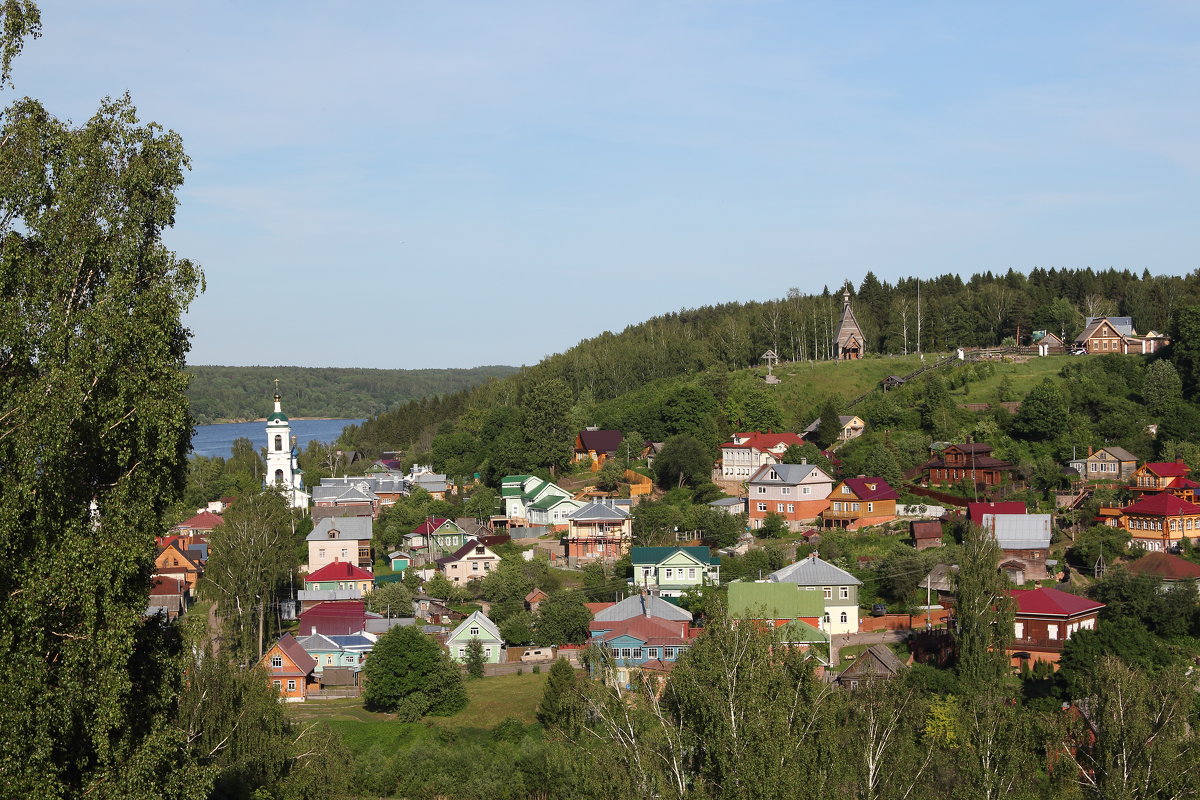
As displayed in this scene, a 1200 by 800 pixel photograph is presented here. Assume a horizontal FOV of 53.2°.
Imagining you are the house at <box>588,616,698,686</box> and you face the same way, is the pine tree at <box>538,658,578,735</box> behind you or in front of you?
in front

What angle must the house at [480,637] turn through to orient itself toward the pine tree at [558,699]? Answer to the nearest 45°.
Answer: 0° — it already faces it

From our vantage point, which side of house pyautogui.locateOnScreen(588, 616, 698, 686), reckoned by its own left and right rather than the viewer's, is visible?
front

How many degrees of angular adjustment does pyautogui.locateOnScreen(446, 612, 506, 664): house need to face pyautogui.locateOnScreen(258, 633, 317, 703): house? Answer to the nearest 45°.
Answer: approximately 90° to its right

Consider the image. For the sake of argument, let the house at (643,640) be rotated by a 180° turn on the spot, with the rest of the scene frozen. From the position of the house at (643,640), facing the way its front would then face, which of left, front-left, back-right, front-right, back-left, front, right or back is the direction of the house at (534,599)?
front-left

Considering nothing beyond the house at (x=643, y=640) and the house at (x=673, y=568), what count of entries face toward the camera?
2

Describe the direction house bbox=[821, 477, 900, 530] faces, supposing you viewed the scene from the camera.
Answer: facing the viewer and to the left of the viewer

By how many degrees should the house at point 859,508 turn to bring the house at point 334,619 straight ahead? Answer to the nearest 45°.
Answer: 0° — it already faces it

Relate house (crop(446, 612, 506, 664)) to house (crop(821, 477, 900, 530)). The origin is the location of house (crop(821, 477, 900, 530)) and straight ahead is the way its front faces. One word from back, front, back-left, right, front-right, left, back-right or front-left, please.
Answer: front

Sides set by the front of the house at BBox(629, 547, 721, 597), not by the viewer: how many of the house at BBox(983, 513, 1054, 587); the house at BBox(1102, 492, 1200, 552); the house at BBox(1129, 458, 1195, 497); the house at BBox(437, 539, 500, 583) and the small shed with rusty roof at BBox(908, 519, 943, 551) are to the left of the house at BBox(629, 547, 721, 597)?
4

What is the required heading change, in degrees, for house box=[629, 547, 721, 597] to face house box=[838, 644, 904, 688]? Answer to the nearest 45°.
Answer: approximately 45° to its left

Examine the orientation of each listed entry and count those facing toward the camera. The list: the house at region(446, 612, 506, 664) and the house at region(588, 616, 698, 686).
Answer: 2

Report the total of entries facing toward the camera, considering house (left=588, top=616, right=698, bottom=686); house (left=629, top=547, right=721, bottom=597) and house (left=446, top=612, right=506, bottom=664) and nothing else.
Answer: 3
